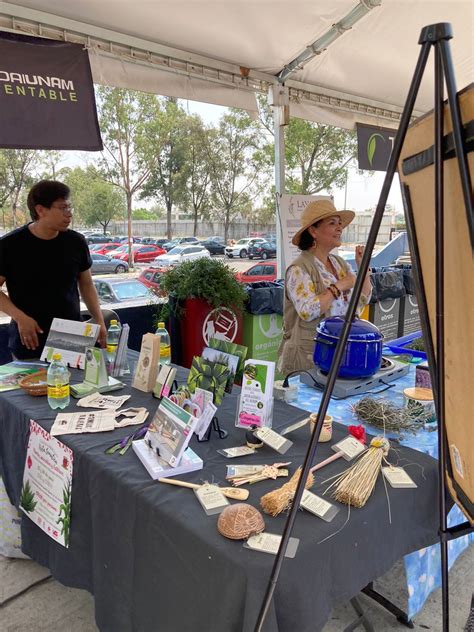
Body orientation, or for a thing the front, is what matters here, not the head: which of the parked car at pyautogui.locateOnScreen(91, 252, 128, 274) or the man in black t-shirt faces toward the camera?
the man in black t-shirt

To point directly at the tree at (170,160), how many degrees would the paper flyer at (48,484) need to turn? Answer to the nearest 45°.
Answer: approximately 135° to its right

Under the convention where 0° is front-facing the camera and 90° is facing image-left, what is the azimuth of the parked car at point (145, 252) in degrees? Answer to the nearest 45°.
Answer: approximately 45°

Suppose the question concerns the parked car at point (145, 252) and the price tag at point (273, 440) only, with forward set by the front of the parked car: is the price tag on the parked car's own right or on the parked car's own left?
on the parked car's own left

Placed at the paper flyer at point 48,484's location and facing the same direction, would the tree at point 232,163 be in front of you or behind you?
behind

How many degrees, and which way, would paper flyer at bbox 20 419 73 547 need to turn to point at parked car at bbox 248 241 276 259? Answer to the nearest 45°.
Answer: approximately 180°

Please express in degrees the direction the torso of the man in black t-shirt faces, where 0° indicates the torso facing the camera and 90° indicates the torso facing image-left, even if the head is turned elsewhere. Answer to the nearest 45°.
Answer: approximately 0°

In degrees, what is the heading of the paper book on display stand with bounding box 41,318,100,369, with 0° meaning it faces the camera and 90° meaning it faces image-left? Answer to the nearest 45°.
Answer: approximately 0°

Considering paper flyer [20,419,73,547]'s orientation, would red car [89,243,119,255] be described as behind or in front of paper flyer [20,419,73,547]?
behind

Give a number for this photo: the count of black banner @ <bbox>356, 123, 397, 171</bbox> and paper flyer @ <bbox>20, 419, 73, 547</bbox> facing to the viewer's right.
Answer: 0

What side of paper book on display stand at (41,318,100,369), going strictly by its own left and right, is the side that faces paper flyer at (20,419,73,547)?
front

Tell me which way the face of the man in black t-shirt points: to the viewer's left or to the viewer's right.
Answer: to the viewer's right

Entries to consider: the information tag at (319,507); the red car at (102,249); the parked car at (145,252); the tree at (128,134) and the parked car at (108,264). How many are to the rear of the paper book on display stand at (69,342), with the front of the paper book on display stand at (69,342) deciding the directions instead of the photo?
4

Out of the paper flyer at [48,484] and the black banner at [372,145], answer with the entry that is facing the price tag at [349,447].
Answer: the black banner
